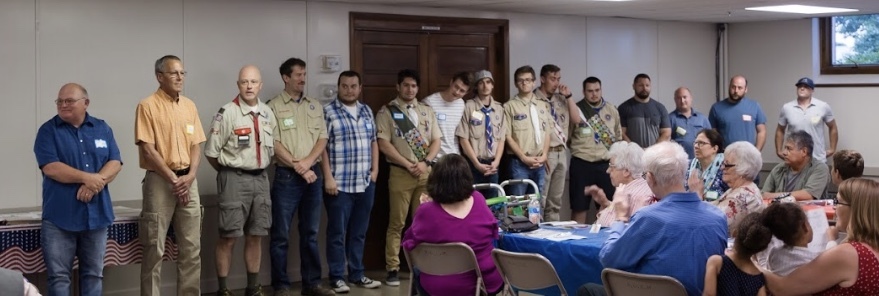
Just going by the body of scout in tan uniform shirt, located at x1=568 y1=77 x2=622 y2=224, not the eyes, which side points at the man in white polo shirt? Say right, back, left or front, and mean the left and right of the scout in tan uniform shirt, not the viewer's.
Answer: left

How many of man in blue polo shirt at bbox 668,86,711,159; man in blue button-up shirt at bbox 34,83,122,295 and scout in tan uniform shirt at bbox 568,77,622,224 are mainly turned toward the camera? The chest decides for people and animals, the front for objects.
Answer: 3

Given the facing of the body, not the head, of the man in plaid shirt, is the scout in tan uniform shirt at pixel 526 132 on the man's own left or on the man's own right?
on the man's own left

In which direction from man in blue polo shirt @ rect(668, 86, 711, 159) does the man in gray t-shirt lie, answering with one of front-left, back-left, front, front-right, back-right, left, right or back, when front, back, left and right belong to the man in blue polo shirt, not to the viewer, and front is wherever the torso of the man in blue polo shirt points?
front-right

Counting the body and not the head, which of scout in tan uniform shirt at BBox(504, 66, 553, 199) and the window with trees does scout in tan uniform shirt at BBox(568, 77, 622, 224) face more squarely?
the scout in tan uniform shirt

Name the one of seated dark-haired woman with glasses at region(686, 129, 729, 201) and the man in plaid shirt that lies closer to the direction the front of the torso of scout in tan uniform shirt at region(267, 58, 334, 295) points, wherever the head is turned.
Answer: the seated dark-haired woman with glasses

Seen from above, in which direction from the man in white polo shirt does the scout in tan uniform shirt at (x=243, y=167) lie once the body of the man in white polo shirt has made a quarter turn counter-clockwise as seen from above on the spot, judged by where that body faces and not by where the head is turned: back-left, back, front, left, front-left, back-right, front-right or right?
back-right
